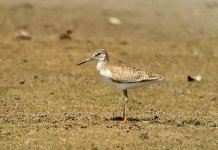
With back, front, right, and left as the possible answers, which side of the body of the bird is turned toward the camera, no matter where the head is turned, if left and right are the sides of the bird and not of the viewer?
left
